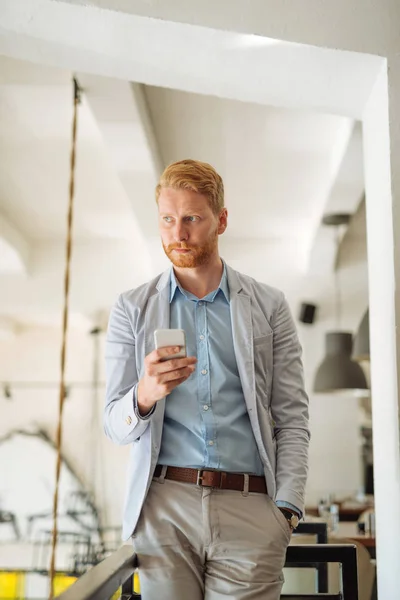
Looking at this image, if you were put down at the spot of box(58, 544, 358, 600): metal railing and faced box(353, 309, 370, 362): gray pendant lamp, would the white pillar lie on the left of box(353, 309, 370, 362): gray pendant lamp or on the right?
right

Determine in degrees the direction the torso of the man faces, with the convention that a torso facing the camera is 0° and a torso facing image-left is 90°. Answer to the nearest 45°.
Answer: approximately 0°

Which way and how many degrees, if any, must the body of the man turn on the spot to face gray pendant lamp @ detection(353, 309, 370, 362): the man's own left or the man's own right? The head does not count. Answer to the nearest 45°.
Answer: approximately 180°

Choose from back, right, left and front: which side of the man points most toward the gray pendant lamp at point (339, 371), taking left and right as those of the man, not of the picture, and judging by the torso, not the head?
back

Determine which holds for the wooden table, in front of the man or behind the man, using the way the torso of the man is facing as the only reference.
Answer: behind
